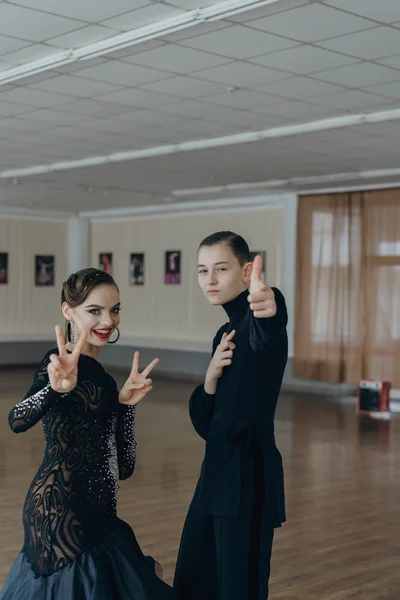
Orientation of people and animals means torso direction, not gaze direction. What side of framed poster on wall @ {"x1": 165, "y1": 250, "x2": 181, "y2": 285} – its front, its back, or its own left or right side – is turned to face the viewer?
front

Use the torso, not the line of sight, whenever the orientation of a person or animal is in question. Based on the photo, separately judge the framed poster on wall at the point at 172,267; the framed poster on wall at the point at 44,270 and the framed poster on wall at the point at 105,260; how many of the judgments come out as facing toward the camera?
3

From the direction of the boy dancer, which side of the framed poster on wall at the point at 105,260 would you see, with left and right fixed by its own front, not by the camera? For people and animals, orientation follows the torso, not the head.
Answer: front

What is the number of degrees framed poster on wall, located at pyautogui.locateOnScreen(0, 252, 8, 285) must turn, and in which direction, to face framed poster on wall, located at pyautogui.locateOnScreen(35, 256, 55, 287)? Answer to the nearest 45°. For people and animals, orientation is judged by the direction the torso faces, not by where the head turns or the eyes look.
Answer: approximately 90° to its left

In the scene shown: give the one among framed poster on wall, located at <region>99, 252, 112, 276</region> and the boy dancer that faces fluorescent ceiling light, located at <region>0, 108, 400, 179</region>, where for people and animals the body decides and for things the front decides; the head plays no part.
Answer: the framed poster on wall

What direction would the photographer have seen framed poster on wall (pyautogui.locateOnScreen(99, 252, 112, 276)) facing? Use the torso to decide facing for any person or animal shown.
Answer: facing the viewer

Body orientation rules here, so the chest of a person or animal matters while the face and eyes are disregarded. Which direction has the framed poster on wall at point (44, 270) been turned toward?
toward the camera

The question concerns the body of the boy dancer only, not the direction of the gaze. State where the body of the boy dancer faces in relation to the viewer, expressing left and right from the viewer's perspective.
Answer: facing the viewer and to the left of the viewer

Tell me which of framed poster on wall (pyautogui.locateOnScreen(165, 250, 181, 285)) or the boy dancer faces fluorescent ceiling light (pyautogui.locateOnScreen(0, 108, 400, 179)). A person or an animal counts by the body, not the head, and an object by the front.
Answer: the framed poster on wall

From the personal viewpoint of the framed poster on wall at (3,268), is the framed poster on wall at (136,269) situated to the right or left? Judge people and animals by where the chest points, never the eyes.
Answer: on its left

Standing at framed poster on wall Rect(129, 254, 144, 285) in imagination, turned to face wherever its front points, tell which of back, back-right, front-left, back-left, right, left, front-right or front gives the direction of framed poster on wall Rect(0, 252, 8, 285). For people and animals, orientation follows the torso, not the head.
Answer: right

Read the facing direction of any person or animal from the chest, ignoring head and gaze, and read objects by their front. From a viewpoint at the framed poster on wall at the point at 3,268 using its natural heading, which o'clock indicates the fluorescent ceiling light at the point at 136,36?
The fluorescent ceiling light is roughly at 12 o'clock from the framed poster on wall.

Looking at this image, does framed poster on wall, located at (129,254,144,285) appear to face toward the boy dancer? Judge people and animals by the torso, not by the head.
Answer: yes
